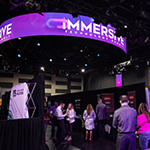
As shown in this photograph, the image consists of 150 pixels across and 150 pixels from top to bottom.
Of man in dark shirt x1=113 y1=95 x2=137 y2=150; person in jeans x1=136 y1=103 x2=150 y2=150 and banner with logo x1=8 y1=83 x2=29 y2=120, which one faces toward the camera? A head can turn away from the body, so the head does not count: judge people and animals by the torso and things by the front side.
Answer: the banner with logo

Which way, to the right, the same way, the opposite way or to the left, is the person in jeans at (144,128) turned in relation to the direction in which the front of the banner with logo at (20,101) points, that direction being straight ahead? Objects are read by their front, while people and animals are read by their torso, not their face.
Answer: the opposite way

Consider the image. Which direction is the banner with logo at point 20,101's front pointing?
toward the camera

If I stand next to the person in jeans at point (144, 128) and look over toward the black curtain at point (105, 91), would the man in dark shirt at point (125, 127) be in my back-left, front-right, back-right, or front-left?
back-left

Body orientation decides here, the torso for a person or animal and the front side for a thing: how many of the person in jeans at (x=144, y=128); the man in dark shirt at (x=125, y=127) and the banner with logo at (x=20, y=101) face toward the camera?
1

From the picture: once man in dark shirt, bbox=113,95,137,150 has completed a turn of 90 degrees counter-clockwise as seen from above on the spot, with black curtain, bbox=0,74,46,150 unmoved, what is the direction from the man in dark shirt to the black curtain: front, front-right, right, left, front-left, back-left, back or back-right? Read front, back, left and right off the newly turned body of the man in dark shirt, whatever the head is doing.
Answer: front

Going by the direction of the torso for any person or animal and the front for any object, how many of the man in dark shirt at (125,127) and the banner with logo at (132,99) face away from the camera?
1

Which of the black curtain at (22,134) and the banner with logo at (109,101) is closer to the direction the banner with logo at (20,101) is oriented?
the black curtain

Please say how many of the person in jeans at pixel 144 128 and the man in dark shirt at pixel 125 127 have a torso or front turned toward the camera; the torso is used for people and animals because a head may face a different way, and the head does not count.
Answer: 0

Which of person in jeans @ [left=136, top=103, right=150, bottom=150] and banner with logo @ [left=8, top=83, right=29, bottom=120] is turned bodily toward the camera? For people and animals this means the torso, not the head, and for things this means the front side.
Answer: the banner with logo

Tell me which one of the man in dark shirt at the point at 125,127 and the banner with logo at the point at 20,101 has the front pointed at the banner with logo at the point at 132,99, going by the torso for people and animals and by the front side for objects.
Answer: the man in dark shirt

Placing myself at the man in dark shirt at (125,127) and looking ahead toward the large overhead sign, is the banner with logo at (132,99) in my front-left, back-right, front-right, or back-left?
front-right

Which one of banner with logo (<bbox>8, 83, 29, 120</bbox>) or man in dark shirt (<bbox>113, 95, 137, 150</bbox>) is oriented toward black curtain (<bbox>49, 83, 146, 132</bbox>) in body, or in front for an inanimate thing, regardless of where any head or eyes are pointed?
the man in dark shirt

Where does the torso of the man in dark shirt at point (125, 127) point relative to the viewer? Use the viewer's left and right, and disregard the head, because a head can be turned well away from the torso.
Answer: facing away from the viewer

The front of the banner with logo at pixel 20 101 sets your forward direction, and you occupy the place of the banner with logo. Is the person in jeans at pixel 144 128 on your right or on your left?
on your left
